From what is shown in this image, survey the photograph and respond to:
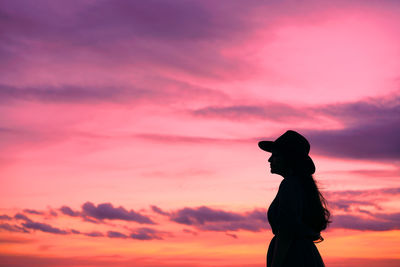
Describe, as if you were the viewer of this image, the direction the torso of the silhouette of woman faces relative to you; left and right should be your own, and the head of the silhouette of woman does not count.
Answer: facing to the left of the viewer
